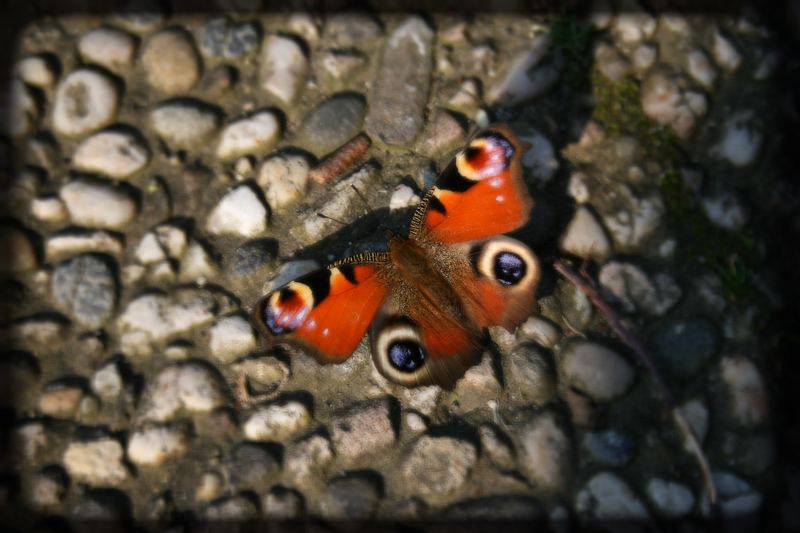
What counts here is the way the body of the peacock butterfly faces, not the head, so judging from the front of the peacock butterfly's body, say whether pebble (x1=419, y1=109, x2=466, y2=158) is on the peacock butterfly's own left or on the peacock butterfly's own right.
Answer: on the peacock butterfly's own right

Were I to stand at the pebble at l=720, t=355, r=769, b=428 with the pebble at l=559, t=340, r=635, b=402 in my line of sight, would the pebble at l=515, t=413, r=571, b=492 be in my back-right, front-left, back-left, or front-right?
front-left

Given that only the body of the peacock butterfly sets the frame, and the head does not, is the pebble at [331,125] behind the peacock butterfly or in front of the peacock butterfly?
in front

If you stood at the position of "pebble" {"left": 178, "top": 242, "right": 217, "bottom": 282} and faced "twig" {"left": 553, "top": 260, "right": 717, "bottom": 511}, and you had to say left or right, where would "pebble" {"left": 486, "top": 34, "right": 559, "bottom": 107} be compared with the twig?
left

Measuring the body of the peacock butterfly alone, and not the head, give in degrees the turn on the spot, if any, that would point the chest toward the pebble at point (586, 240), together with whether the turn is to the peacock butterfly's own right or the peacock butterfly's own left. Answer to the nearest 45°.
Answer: approximately 90° to the peacock butterfly's own right

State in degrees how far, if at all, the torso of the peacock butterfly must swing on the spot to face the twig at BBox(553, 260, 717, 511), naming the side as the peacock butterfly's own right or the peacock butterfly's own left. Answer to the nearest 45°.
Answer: approximately 135° to the peacock butterfly's own right

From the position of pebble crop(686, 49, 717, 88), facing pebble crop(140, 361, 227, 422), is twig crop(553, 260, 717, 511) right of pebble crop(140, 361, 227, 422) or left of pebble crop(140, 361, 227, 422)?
left

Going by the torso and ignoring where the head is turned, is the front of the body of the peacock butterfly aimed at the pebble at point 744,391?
no

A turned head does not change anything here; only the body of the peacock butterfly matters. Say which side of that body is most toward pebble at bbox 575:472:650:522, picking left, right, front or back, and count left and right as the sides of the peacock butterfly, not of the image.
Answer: back

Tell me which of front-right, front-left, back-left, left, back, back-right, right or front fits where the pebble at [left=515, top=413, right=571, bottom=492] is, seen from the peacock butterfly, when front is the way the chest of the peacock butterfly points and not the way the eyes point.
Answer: back

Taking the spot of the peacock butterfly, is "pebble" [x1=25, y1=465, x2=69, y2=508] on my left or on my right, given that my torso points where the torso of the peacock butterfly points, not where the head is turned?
on my left

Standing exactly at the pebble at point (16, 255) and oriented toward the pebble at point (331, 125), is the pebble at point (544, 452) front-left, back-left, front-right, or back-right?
front-right

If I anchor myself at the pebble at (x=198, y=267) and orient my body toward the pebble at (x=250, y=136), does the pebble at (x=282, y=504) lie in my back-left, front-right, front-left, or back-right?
back-right

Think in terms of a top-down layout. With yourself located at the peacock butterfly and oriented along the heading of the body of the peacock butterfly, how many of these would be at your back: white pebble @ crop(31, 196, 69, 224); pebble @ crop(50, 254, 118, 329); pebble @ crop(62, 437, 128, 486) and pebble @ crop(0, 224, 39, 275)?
0

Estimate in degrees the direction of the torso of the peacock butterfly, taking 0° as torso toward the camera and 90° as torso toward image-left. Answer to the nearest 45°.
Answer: approximately 135°

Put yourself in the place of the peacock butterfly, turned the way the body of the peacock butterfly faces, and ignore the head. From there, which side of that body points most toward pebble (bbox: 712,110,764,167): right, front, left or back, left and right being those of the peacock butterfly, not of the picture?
right

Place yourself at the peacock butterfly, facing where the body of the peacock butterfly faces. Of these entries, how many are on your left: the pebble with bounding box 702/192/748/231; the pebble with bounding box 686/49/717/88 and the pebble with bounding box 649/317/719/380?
0

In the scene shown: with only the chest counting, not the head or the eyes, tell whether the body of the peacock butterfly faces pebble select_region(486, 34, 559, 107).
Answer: no

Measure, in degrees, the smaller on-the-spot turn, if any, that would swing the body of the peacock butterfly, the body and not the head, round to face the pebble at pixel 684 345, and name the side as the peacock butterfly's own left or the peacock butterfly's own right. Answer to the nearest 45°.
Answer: approximately 135° to the peacock butterfly's own right

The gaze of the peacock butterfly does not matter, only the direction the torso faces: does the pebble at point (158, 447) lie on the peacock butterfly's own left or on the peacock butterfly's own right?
on the peacock butterfly's own left

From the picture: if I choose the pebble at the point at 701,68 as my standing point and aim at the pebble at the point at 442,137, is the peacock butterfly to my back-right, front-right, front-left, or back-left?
front-left

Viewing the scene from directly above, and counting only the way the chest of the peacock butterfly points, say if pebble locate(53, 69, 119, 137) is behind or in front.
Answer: in front
